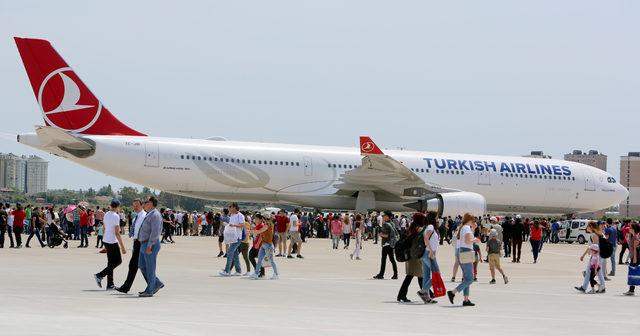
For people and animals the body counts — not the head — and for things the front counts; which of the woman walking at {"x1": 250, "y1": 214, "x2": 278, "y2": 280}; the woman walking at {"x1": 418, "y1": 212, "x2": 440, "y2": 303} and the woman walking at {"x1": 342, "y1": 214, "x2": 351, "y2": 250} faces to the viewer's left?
the woman walking at {"x1": 250, "y1": 214, "x2": 278, "y2": 280}

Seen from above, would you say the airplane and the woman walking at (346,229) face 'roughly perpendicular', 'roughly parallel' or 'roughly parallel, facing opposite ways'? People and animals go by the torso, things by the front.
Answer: roughly perpendicular

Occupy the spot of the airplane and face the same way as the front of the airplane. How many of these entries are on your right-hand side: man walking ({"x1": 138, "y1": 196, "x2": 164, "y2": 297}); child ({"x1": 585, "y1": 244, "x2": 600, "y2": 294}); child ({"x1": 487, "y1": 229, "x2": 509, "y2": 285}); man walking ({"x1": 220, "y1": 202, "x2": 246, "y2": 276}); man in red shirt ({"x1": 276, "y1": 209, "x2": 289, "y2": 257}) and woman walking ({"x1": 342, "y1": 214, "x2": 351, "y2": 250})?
6

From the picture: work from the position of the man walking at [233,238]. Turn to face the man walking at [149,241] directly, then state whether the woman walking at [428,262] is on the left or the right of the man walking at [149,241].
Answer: left

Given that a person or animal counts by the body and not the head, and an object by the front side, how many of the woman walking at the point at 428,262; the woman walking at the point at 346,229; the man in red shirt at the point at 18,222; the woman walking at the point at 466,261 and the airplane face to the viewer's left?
0

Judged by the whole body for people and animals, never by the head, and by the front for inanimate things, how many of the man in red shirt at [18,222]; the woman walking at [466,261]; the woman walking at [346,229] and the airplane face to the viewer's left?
0

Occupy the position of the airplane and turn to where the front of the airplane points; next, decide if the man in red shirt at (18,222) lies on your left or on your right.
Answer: on your right

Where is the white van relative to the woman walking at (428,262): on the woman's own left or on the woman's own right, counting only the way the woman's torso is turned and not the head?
on the woman's own left
